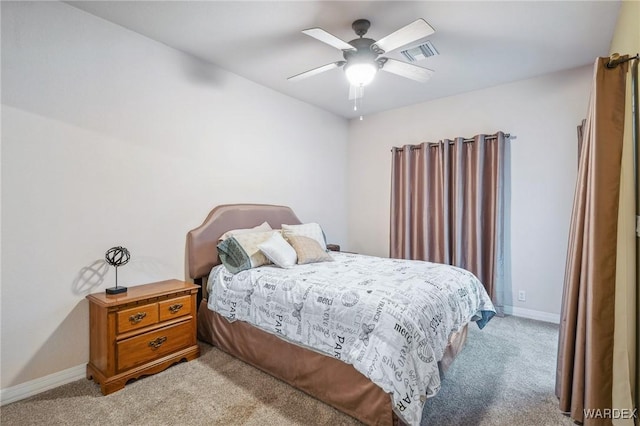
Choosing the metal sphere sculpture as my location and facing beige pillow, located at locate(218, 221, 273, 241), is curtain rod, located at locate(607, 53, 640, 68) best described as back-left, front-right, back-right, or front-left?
front-right

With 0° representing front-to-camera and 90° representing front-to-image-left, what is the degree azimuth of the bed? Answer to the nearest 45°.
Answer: approximately 315°

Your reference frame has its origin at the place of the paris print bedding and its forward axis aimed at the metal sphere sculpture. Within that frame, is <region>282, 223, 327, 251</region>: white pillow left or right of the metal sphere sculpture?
right

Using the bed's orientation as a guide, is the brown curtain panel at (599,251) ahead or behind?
ahead

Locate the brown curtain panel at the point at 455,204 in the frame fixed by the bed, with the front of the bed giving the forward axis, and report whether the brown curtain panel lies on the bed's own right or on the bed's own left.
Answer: on the bed's own left
